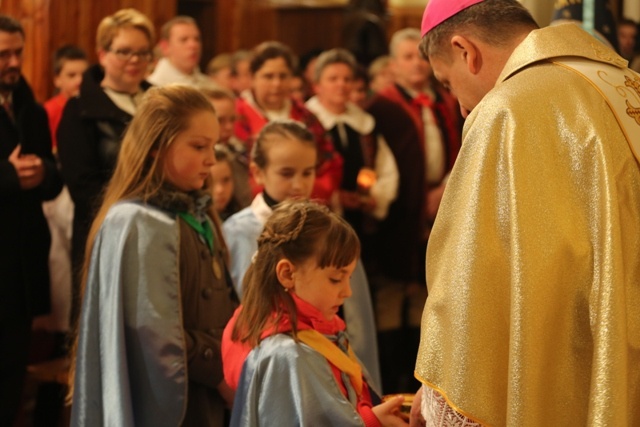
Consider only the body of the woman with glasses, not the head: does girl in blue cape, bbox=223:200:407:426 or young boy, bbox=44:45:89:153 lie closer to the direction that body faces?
the girl in blue cape

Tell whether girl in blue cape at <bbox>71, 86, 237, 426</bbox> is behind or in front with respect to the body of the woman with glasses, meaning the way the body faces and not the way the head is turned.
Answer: in front

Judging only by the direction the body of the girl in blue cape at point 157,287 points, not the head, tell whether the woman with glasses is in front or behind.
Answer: behind

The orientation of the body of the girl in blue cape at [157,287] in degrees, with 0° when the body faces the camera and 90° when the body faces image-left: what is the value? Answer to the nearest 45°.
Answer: approximately 315°

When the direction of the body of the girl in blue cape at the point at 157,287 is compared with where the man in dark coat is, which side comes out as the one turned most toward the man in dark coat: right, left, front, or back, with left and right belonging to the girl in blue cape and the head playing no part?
back

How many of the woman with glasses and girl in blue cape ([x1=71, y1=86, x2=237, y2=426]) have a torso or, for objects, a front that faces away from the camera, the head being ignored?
0

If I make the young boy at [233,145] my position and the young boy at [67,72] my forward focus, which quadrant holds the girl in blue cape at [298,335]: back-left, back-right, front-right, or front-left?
back-left

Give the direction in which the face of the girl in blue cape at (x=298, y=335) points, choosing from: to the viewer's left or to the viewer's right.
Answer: to the viewer's right

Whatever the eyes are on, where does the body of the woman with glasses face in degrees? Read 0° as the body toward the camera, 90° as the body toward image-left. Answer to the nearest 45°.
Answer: approximately 315°

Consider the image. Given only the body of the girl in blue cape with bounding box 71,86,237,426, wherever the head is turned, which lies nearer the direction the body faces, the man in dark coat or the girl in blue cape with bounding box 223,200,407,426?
the girl in blue cape

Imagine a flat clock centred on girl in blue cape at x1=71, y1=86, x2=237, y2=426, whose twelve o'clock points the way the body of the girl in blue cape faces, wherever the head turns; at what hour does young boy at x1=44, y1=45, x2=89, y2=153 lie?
The young boy is roughly at 7 o'clock from the girl in blue cape.
